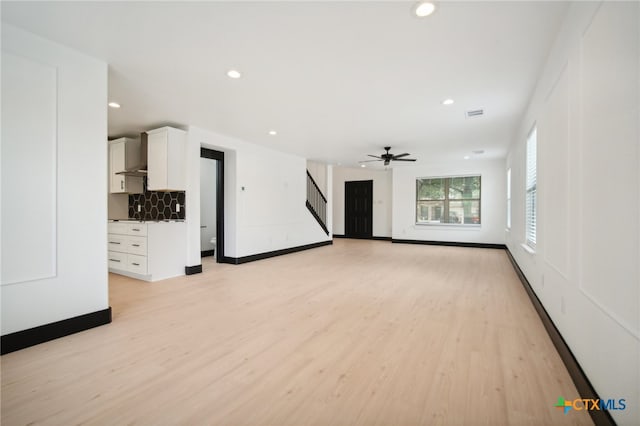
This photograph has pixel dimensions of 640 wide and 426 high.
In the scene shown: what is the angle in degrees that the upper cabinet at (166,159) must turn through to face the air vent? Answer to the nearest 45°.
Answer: approximately 90° to its left

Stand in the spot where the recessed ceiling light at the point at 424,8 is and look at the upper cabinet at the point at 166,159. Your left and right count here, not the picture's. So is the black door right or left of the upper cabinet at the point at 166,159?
right

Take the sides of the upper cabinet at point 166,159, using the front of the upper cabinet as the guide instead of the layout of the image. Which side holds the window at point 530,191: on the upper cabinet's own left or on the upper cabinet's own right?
on the upper cabinet's own left

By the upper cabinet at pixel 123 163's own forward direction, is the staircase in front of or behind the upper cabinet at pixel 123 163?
behind

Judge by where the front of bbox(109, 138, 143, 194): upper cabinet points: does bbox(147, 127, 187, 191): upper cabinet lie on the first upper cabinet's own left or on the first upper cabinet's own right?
on the first upper cabinet's own left

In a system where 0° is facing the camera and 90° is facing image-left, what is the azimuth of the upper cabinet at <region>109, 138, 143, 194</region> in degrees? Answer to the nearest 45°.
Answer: approximately 45°

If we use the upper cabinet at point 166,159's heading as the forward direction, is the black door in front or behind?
behind

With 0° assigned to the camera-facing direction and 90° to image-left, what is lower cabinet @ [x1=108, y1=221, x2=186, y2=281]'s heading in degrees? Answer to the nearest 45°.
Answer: approximately 45°

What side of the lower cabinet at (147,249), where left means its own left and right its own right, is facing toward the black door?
back

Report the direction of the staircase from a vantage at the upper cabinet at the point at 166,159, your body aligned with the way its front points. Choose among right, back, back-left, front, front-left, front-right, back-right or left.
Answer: back

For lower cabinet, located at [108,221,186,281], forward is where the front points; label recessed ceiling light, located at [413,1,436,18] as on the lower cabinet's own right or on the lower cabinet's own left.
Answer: on the lower cabinet's own left

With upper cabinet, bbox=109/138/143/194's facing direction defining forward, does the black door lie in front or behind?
behind
